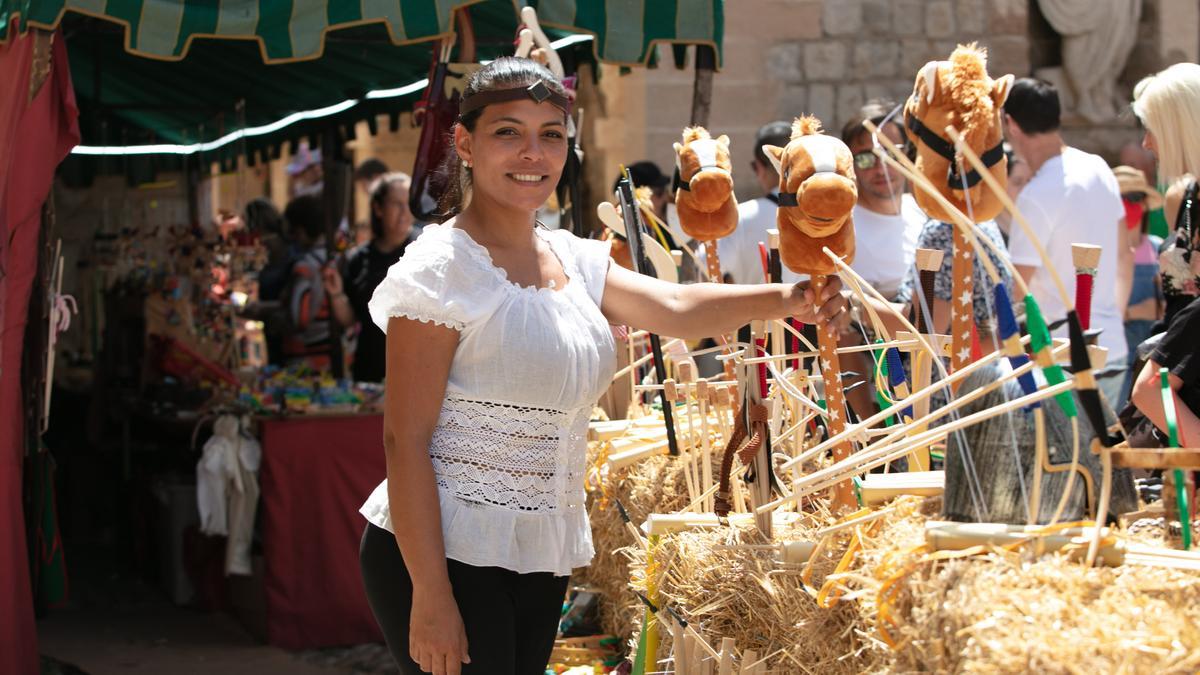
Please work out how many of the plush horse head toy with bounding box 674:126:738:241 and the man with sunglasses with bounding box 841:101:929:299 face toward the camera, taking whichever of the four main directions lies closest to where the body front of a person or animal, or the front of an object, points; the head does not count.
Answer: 2

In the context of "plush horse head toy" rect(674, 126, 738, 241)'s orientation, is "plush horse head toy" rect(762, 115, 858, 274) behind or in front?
in front

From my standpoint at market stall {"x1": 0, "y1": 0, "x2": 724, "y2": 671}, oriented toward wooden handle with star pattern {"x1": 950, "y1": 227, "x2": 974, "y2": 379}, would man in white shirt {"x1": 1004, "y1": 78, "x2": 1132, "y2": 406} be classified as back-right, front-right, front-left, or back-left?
front-left

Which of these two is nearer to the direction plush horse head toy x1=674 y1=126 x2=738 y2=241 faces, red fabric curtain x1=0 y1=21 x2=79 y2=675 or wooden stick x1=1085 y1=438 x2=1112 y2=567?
the wooden stick

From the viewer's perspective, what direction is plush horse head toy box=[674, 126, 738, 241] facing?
toward the camera

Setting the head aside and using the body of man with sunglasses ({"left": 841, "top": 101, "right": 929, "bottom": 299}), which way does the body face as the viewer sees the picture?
toward the camera

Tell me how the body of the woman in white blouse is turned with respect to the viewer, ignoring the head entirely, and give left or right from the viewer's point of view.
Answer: facing the viewer and to the right of the viewer

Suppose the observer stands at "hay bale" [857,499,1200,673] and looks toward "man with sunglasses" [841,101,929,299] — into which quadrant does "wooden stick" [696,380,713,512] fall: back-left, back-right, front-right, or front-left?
front-left
